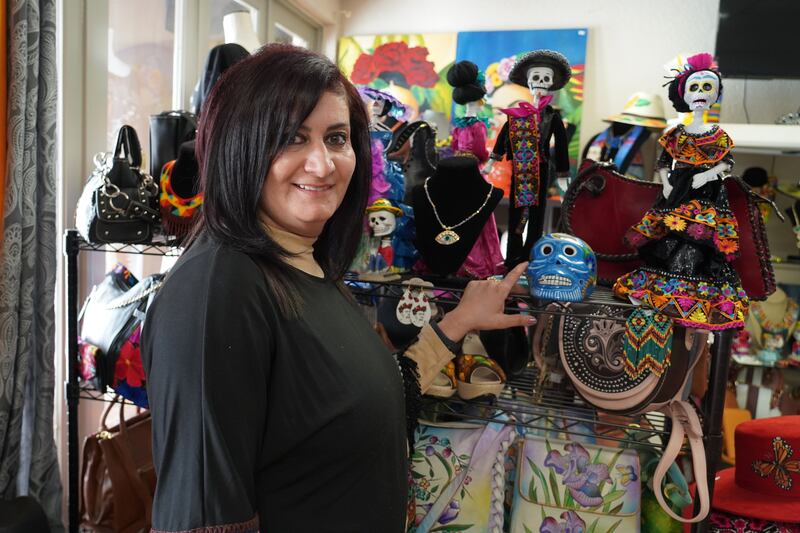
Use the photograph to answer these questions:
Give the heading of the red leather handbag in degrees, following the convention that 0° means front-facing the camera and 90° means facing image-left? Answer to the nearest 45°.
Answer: approximately 0°

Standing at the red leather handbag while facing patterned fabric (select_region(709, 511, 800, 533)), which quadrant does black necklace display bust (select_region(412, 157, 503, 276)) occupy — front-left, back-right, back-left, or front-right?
back-right

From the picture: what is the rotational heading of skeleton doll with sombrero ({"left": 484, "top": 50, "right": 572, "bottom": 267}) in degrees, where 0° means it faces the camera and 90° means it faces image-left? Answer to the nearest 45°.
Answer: approximately 0°

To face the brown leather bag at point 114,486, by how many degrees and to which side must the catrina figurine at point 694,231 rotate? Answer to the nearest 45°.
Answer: approximately 90° to its right

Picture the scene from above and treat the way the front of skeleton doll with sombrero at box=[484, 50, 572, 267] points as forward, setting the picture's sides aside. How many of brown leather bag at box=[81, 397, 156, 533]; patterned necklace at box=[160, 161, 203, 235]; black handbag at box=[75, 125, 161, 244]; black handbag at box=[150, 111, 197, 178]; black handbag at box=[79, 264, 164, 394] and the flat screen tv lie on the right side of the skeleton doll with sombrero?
5

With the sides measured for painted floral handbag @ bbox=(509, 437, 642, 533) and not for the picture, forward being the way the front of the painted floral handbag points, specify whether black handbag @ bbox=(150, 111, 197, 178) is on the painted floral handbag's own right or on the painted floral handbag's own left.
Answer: on the painted floral handbag's own right
